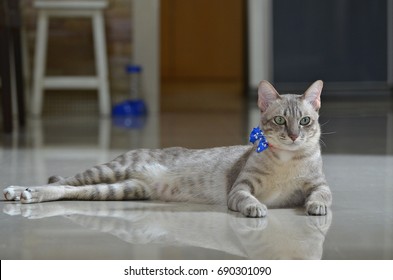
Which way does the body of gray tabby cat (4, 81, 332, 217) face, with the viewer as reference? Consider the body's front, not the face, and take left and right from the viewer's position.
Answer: facing the viewer and to the right of the viewer

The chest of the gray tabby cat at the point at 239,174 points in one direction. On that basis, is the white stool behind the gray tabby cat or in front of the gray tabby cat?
behind
